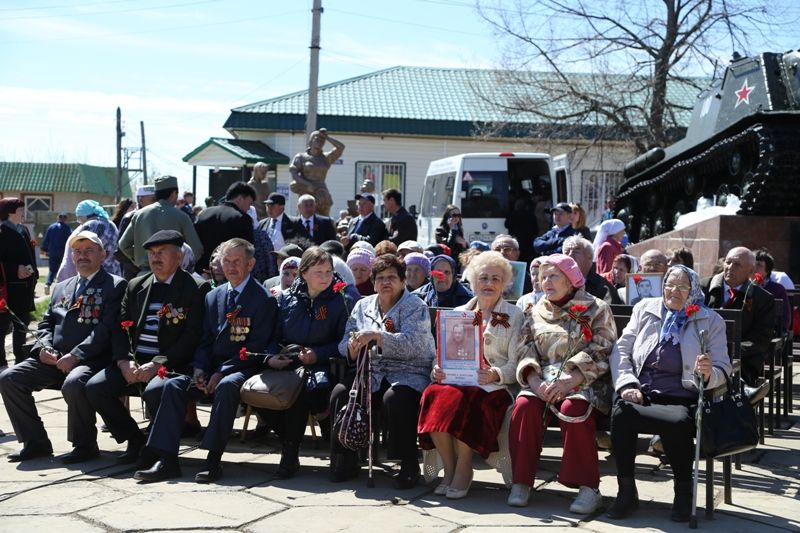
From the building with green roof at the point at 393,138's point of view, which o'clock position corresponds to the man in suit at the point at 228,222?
The man in suit is roughly at 12 o'clock from the building with green roof.

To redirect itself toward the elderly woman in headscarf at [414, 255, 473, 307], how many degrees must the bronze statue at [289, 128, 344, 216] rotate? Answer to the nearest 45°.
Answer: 0° — it already faces them

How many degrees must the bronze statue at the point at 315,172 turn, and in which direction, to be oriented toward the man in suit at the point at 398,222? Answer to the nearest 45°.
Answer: approximately 45° to its left

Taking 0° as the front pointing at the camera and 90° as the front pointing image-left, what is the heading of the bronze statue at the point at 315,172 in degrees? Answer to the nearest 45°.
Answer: approximately 0°

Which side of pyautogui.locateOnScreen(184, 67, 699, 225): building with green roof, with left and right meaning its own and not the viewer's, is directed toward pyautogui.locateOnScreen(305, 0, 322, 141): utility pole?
front

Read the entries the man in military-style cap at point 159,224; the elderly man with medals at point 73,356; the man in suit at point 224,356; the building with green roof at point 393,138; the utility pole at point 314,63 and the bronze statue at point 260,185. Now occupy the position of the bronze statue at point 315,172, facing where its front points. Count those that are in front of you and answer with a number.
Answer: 3

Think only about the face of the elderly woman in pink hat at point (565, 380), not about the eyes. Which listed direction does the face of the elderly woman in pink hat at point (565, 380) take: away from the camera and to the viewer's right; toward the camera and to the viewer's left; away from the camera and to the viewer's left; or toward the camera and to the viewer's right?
toward the camera and to the viewer's left

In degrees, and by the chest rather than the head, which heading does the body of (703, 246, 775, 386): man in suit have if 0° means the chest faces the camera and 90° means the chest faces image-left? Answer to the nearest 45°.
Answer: approximately 45°

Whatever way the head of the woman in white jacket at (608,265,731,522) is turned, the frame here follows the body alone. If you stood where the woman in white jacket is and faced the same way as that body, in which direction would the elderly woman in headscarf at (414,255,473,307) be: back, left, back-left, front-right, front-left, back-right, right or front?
back-right

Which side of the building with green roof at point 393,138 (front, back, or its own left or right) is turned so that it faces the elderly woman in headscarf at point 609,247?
front

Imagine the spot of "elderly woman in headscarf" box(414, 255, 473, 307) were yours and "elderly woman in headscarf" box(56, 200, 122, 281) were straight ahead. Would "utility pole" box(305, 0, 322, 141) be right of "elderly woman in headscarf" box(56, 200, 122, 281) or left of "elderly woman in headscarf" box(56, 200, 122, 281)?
right

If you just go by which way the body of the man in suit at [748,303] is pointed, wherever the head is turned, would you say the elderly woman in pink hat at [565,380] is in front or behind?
in front

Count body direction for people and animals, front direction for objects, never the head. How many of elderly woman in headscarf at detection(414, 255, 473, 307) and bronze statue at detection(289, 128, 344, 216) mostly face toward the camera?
2
